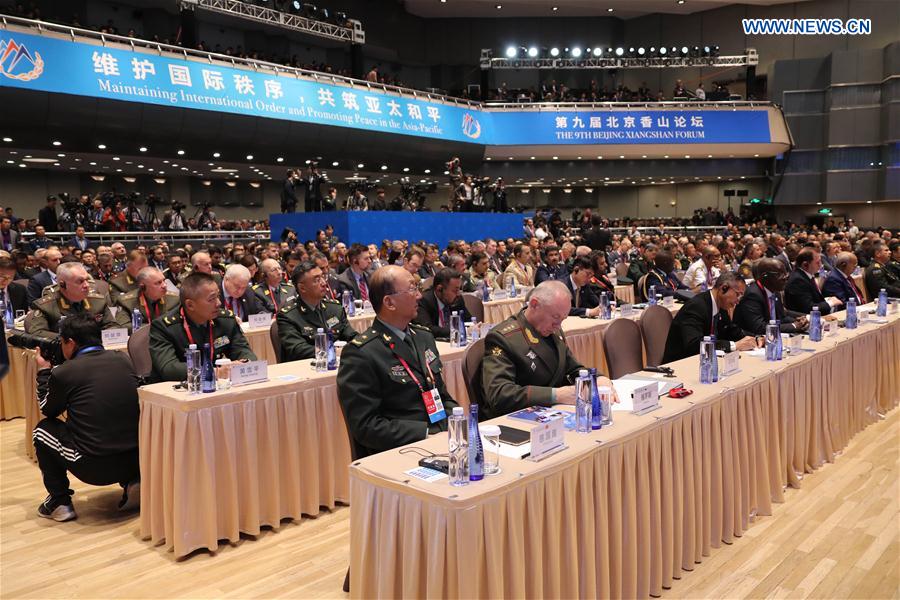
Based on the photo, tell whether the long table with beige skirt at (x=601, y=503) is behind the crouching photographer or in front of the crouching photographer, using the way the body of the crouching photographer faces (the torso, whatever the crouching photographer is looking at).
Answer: behind

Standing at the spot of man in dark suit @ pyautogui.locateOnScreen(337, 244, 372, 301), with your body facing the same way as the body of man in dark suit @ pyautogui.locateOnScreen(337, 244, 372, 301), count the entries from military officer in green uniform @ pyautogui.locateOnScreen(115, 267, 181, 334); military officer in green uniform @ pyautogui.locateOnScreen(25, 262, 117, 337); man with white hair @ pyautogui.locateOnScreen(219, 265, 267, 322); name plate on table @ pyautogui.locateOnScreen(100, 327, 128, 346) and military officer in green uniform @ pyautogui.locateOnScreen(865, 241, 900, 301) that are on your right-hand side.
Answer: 4

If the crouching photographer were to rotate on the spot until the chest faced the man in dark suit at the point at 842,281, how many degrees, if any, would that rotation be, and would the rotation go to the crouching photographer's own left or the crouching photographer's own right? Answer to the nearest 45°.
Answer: approximately 135° to the crouching photographer's own right
